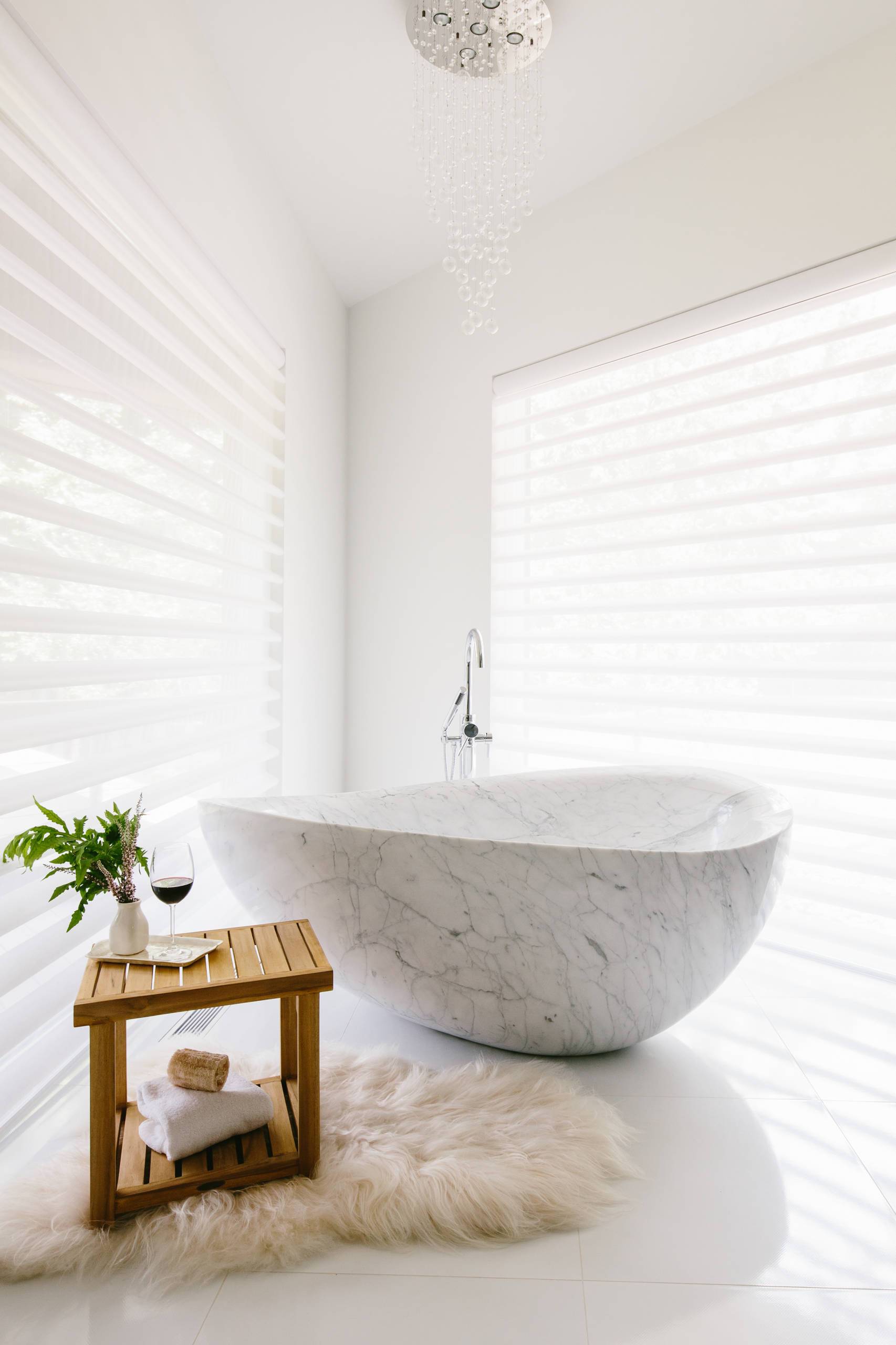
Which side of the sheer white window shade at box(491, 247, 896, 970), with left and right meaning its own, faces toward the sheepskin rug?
front

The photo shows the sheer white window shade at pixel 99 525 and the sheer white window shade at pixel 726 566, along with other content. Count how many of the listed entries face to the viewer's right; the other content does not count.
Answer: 1

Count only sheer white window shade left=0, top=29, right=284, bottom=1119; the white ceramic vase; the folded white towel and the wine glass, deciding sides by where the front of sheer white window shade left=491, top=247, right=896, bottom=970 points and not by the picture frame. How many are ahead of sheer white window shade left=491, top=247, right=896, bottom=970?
4

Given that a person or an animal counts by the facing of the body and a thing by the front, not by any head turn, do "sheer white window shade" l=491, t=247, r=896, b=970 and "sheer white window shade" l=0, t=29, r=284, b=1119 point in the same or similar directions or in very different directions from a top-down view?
very different directions

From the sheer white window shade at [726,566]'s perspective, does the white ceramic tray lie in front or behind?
in front

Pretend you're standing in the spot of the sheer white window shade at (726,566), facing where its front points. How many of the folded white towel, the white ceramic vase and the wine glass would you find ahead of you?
3

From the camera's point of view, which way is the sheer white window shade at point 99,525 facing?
to the viewer's right

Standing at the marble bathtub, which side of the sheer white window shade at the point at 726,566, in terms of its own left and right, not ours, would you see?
front

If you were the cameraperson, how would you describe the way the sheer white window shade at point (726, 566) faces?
facing the viewer and to the left of the viewer
